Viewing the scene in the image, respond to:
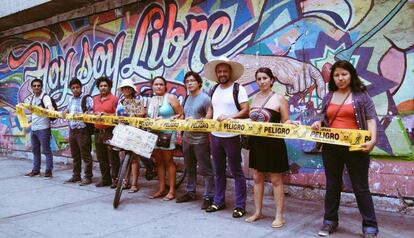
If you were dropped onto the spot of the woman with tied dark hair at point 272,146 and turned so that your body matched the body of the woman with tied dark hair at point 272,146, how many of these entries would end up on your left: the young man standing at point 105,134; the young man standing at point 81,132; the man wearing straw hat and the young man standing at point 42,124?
0

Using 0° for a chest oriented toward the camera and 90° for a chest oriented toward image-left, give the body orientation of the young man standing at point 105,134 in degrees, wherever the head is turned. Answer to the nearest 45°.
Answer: approximately 45°

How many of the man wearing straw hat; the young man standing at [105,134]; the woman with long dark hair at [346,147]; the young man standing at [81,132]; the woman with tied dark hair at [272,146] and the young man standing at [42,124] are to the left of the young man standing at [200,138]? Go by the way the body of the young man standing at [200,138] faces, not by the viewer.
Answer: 3

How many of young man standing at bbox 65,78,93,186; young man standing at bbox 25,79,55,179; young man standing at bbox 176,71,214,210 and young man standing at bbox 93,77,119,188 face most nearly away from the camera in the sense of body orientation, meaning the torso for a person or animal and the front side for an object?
0

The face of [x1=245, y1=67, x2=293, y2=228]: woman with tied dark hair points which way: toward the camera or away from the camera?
toward the camera

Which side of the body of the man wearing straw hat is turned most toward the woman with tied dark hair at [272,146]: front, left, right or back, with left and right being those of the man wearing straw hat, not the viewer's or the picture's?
left

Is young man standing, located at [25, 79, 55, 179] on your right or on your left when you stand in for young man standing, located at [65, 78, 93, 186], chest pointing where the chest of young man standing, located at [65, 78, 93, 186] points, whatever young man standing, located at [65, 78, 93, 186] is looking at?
on your right

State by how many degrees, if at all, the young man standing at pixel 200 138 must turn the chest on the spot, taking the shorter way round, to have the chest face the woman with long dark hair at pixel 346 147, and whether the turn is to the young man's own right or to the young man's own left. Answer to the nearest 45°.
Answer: approximately 90° to the young man's own left

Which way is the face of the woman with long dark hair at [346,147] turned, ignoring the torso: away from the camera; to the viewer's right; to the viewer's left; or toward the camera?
toward the camera

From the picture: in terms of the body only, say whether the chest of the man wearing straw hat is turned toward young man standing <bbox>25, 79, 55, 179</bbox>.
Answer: no

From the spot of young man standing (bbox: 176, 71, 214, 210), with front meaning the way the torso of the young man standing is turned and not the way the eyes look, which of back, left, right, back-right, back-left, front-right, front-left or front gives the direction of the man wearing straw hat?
left

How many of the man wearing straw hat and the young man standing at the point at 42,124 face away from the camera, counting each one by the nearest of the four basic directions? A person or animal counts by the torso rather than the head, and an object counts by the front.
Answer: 0

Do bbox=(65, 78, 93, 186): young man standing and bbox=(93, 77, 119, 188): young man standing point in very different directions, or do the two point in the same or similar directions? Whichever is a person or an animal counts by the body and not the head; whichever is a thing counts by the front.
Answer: same or similar directions

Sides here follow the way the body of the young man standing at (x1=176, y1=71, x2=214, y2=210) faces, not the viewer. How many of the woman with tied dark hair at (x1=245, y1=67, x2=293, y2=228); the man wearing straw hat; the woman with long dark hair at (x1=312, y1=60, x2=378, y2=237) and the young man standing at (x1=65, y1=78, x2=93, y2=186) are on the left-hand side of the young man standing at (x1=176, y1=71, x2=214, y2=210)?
3

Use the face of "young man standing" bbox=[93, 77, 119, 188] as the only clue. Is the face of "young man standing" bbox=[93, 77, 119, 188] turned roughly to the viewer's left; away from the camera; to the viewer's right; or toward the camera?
toward the camera

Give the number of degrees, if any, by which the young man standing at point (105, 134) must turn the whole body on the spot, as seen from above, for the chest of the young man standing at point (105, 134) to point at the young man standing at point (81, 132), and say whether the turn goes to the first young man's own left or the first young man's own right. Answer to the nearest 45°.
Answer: approximately 90° to the first young man's own right

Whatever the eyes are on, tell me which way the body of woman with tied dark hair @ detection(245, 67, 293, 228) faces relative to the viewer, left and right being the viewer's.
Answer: facing the viewer and to the left of the viewer
